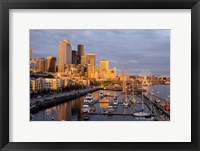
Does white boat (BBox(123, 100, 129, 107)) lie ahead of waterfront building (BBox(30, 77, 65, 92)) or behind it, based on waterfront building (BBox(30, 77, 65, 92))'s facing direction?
ahead

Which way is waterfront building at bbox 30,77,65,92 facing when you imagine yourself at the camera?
facing the viewer and to the right of the viewer
